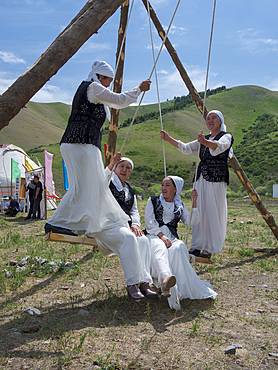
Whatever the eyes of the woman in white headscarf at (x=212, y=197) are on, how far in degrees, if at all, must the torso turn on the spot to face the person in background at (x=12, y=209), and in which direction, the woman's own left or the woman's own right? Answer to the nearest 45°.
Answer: approximately 90° to the woman's own right

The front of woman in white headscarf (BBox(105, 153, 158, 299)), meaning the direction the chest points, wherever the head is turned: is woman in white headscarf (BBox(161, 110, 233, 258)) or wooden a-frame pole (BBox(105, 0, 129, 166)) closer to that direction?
the woman in white headscarf

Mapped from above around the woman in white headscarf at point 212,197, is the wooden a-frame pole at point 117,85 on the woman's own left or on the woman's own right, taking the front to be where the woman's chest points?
on the woman's own right

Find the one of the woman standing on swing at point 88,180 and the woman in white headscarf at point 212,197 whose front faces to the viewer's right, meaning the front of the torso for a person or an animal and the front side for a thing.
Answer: the woman standing on swing

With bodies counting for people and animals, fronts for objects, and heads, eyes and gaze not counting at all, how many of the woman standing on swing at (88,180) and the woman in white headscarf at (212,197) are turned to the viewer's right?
1

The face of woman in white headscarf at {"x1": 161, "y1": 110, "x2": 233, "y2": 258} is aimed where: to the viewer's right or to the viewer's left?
to the viewer's left

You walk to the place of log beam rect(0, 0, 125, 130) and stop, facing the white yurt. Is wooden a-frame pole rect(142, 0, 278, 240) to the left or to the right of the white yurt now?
right

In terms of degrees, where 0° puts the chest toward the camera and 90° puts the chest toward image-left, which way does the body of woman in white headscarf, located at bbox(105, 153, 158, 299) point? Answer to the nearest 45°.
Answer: approximately 315°

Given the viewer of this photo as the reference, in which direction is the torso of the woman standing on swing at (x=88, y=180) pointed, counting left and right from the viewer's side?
facing to the right of the viewer
